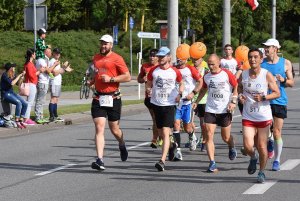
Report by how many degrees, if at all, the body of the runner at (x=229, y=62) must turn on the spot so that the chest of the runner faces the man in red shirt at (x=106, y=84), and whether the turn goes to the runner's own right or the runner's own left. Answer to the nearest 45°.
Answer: approximately 45° to the runner's own right

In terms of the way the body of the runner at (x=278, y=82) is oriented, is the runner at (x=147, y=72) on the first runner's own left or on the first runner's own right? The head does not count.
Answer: on the first runner's own right

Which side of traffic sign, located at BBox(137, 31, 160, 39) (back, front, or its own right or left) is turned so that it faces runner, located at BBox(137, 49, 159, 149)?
front

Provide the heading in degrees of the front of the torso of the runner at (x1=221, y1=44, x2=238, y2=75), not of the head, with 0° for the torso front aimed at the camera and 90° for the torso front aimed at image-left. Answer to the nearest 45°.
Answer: approximately 0°

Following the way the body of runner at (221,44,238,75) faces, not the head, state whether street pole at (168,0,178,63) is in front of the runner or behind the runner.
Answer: behind

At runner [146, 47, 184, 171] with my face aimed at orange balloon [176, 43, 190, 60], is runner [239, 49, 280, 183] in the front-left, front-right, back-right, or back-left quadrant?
back-right

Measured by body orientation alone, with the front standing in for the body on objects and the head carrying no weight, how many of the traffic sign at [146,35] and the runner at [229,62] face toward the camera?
2

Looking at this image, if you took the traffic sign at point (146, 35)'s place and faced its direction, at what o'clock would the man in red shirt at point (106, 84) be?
The man in red shirt is roughly at 12 o'clock from the traffic sign.

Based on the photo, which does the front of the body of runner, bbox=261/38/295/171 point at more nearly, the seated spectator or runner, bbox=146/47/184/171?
the runner

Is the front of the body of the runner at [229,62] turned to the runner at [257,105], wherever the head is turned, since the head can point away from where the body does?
yes

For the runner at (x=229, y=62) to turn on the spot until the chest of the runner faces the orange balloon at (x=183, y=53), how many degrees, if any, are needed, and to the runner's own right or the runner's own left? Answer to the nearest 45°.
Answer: approximately 45° to the runner's own right

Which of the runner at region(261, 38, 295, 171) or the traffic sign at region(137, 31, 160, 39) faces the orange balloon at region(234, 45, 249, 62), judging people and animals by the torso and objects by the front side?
the traffic sign
